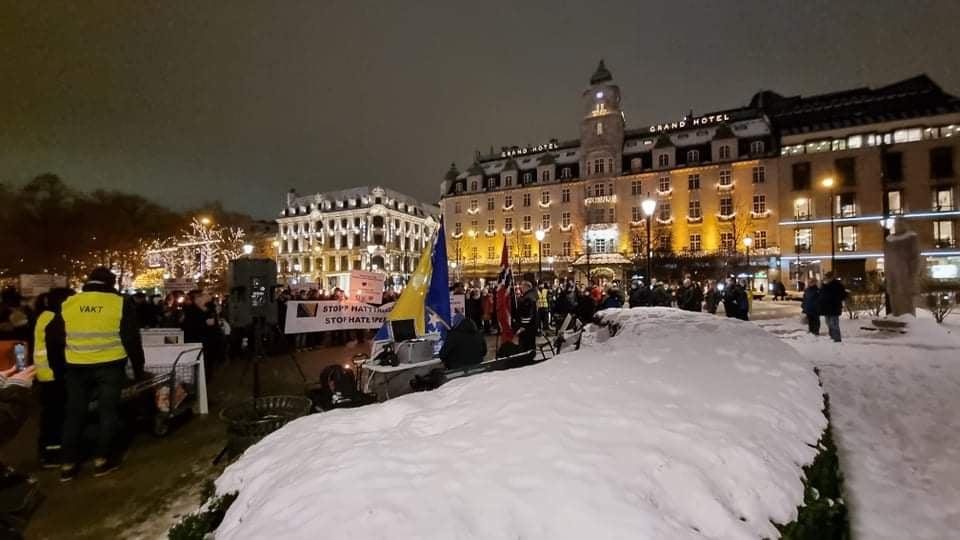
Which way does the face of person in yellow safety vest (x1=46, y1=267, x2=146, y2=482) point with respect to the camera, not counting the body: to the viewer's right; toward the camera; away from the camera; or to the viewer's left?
away from the camera

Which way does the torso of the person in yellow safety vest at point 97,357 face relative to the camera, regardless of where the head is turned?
away from the camera

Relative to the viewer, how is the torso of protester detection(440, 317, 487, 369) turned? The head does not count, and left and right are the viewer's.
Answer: facing away from the viewer

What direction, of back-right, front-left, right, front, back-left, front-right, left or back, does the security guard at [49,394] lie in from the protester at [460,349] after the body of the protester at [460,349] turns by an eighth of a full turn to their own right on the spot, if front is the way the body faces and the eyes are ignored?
back-left

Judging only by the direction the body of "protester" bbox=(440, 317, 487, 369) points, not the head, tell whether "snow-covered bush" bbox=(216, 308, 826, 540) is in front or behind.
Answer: behind

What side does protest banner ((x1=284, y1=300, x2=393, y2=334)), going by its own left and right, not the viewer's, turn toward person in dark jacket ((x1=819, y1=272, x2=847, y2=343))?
left

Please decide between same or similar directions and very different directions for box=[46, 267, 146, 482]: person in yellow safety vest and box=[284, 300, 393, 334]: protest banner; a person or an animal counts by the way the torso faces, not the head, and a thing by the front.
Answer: very different directions

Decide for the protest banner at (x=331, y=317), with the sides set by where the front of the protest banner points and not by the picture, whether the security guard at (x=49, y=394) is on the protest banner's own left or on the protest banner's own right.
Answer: on the protest banner's own right

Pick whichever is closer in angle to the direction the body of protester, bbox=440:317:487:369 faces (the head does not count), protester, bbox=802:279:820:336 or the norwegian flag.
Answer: the norwegian flag
